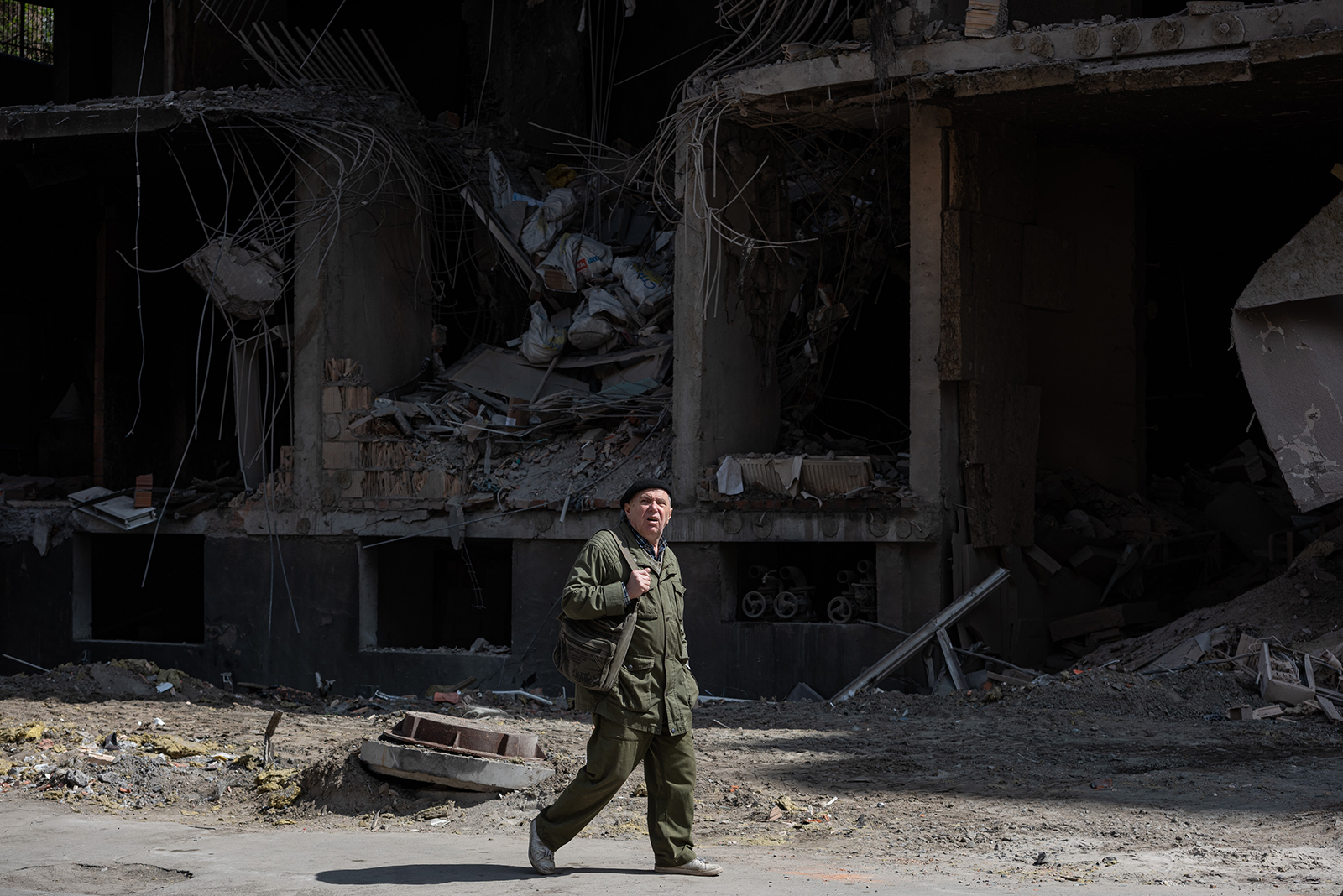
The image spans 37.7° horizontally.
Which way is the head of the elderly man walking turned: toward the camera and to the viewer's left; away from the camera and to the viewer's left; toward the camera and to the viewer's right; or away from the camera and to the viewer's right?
toward the camera and to the viewer's right

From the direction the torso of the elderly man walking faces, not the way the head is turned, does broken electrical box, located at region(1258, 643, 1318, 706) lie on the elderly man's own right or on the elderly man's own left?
on the elderly man's own left

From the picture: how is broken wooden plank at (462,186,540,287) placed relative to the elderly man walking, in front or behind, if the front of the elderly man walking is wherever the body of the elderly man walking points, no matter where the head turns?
behind

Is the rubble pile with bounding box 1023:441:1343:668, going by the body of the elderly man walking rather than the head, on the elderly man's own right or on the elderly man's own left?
on the elderly man's own left
